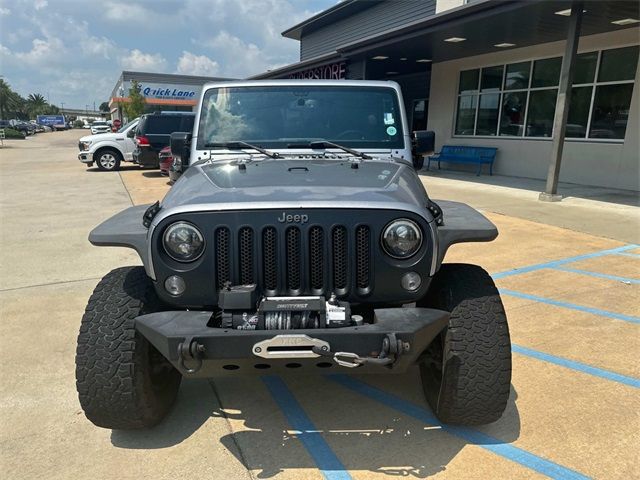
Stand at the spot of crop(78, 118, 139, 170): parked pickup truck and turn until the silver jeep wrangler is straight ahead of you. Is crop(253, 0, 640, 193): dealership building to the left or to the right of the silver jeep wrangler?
left

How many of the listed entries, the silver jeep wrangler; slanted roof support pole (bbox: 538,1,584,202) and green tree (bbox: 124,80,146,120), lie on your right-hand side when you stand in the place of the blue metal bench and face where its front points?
1

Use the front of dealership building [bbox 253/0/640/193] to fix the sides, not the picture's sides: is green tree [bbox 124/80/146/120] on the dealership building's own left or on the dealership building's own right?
on the dealership building's own right

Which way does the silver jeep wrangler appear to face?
toward the camera

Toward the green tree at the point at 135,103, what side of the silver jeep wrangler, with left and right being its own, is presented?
back

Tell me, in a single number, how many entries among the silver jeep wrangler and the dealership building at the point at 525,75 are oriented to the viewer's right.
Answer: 0

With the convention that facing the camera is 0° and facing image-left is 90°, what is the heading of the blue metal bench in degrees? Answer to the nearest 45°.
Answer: approximately 45°

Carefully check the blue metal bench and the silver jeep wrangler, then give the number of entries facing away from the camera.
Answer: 0

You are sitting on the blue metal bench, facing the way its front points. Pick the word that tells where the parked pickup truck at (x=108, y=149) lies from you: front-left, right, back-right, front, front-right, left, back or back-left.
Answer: front-right

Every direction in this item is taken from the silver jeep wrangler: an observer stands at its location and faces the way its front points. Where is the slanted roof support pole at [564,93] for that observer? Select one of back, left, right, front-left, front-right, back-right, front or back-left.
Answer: back-left

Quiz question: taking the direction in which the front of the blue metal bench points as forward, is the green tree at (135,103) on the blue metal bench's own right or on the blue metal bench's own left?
on the blue metal bench's own right

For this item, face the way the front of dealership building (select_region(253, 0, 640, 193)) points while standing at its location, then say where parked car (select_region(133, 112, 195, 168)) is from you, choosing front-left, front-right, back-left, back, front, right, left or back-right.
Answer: front-right

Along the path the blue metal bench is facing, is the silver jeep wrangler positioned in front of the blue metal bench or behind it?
in front

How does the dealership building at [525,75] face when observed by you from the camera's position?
facing the viewer and to the left of the viewer

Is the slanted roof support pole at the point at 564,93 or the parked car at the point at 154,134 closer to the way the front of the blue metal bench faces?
the parked car

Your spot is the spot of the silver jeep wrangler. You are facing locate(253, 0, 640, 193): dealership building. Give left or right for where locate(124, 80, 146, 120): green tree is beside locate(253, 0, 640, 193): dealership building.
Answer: left
